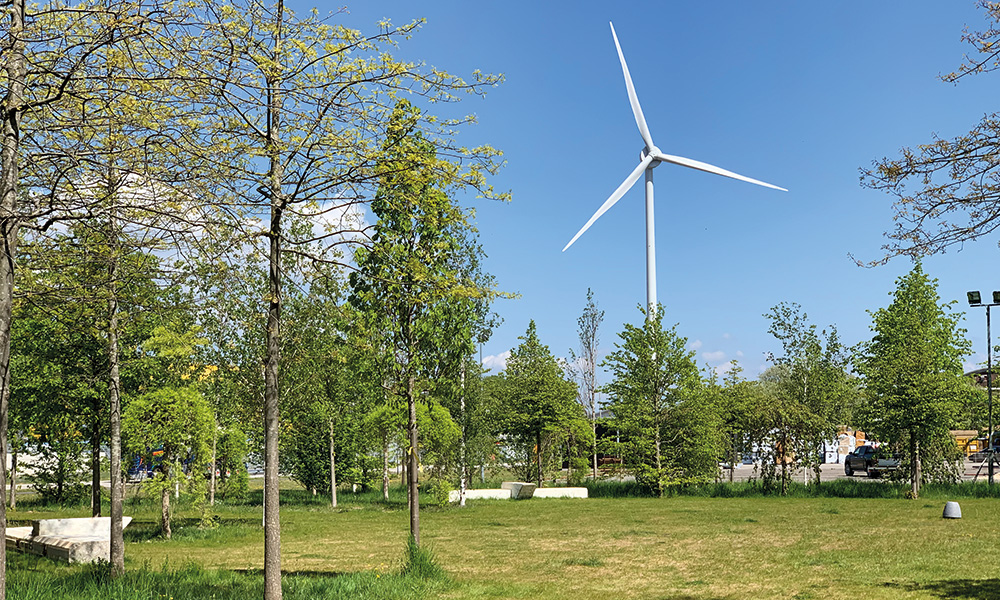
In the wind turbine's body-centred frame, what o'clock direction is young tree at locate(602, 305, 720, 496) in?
The young tree is roughly at 12 o'clock from the wind turbine.

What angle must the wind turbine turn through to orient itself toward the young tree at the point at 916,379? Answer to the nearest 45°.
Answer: approximately 45° to its left

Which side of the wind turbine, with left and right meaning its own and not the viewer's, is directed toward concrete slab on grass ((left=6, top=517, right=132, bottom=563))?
front

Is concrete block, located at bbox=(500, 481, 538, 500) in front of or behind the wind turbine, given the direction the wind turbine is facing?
in front

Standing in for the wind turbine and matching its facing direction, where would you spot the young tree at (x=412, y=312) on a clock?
The young tree is roughly at 12 o'clock from the wind turbine.

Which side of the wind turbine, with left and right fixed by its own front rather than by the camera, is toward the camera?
front
